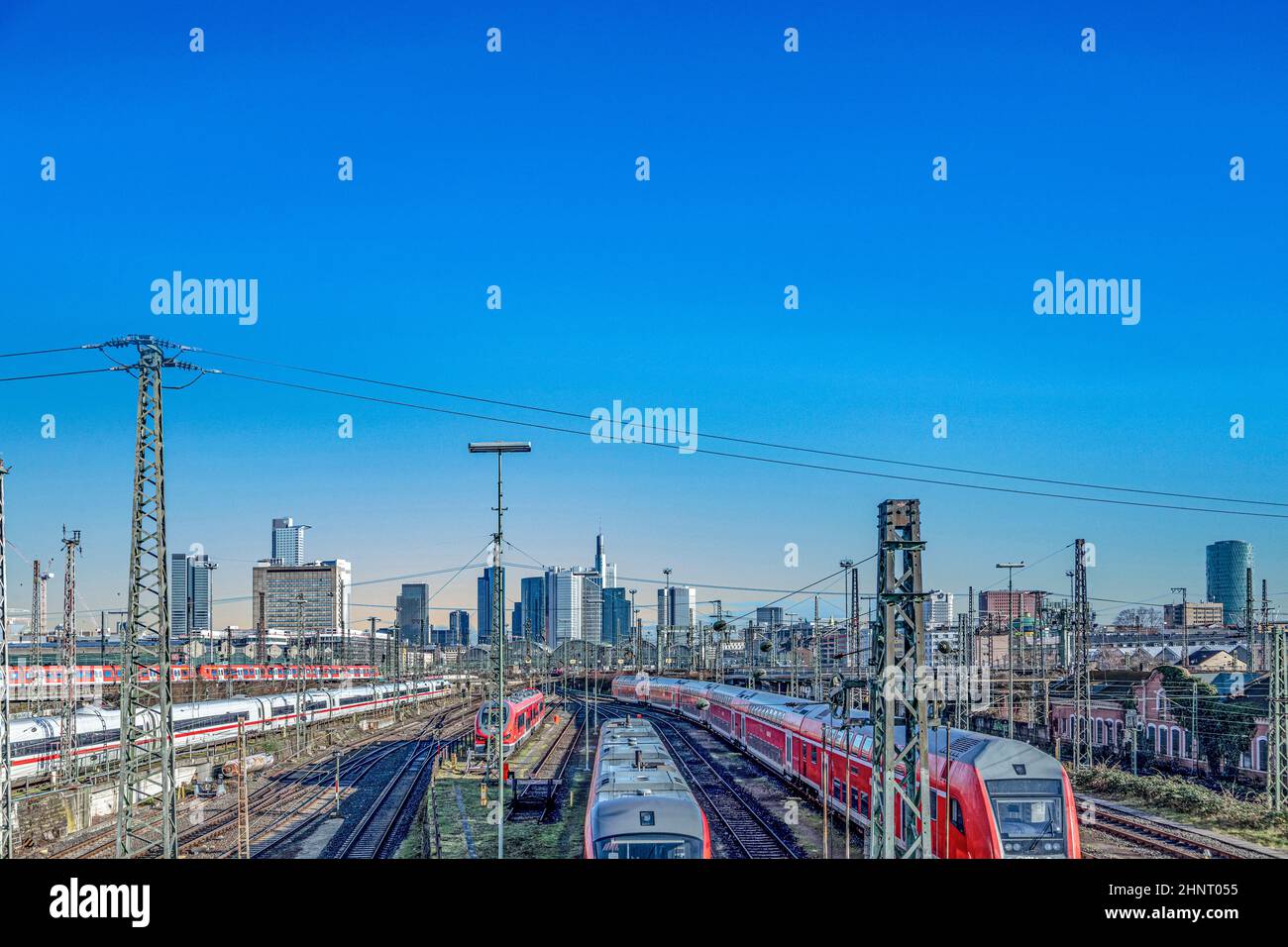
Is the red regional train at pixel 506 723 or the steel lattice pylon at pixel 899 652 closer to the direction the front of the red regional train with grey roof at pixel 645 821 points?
the steel lattice pylon

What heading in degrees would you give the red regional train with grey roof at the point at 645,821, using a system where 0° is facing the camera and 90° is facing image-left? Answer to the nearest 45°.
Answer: approximately 0°

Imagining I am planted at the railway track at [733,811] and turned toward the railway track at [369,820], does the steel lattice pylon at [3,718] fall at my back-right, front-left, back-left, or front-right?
front-left

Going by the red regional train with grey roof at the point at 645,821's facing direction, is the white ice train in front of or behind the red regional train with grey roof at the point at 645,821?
behind

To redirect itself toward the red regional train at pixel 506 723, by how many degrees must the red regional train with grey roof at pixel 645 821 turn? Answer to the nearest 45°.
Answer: approximately 180°

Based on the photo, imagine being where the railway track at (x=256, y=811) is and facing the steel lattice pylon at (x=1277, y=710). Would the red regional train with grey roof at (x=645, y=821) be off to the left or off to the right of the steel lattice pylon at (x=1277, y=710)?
right

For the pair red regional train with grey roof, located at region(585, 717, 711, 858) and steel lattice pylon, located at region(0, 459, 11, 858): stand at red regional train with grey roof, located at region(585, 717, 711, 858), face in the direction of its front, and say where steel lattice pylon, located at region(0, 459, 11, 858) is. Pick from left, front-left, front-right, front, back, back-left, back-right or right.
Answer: right

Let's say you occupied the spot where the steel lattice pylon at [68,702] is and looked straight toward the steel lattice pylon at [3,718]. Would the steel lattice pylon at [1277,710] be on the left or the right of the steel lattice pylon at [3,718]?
left

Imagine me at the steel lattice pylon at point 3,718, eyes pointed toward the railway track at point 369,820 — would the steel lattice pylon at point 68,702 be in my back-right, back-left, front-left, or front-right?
front-left

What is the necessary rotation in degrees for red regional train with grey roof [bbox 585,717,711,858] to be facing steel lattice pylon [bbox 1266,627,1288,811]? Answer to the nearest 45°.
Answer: approximately 135° to its left

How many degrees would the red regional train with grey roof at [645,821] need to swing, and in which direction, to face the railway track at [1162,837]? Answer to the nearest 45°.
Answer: approximately 135° to its left
